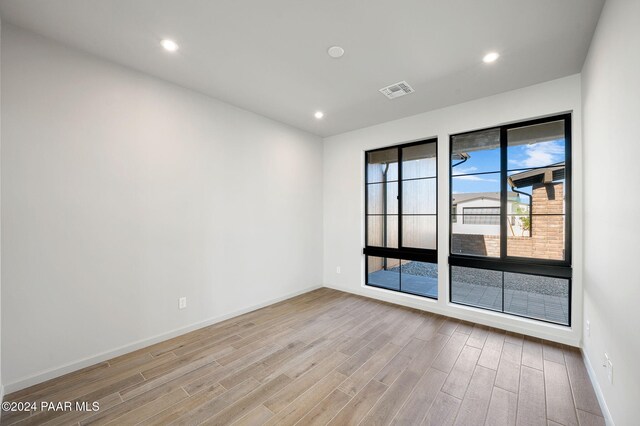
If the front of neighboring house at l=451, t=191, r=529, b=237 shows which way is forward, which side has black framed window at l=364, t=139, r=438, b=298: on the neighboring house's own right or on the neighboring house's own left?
on the neighboring house's own right

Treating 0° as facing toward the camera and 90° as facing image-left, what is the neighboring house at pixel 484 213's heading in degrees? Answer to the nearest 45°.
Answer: approximately 0°

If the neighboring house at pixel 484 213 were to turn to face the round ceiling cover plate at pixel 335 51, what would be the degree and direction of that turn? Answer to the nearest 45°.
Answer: approximately 45° to its right
